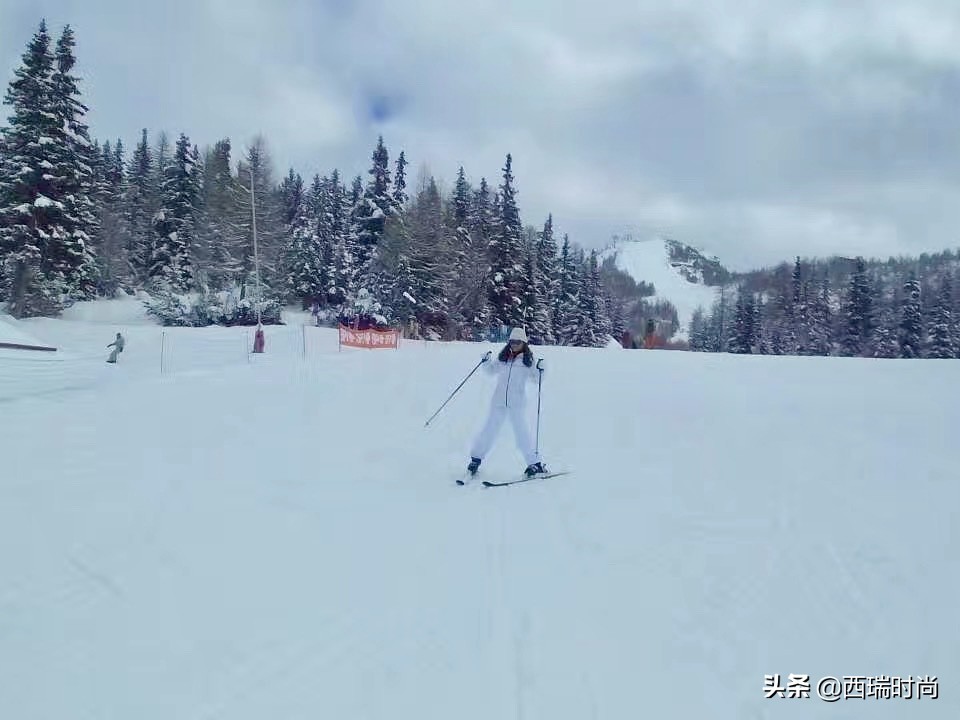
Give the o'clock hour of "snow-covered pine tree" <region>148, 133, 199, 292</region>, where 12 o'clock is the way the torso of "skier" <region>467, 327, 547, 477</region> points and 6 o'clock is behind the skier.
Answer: The snow-covered pine tree is roughly at 5 o'clock from the skier.

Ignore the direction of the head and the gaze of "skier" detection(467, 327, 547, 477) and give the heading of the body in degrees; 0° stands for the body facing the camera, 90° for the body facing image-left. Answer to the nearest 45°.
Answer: approximately 0°

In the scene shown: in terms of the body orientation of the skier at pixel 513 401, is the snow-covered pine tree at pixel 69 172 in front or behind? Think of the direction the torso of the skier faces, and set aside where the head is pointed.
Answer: behind

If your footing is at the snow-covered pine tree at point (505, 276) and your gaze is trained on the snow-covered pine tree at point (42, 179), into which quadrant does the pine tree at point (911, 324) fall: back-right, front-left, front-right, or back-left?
back-left

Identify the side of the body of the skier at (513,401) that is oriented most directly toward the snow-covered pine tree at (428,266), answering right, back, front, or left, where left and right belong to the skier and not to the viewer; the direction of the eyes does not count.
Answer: back

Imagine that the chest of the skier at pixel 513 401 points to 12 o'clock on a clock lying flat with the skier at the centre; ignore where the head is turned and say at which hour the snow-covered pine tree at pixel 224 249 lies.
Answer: The snow-covered pine tree is roughly at 5 o'clock from the skier.

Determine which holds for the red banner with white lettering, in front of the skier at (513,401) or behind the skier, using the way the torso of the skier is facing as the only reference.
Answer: behind
